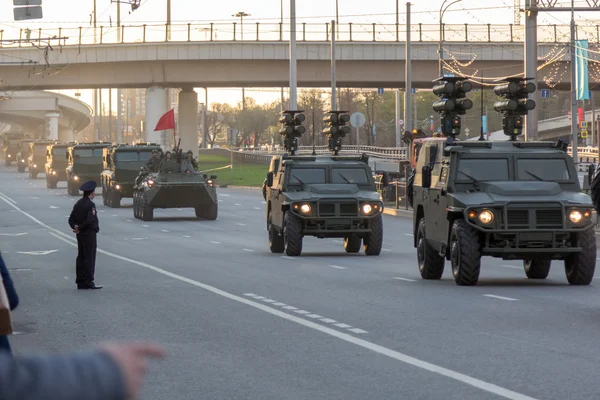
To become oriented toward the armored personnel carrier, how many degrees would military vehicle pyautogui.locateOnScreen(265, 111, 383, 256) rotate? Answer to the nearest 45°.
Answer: approximately 180°

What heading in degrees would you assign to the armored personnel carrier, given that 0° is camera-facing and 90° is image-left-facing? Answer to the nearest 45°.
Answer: approximately 0°

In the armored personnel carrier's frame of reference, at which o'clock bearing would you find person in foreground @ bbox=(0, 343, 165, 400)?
The person in foreground is roughly at 12 o'clock from the armored personnel carrier.

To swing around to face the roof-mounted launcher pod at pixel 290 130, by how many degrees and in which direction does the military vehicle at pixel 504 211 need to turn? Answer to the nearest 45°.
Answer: approximately 180°

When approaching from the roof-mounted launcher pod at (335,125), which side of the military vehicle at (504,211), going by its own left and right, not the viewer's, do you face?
back

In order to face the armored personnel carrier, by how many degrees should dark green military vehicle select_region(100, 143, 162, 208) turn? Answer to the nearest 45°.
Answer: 0° — it already faces it

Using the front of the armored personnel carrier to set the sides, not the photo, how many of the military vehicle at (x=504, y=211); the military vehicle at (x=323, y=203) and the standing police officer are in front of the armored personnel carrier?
3

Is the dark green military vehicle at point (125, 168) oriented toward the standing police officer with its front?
yes

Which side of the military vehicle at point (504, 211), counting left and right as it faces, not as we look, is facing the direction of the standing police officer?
right
